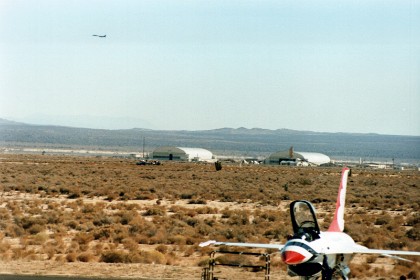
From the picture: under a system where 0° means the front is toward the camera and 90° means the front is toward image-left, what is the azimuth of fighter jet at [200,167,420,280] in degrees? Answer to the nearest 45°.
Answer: approximately 0°

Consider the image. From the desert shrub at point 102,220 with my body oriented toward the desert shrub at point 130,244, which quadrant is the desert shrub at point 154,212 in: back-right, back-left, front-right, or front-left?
back-left

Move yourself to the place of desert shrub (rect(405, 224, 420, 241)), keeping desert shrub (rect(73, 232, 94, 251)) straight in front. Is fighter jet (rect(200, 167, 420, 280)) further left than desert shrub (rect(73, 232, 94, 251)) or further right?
left

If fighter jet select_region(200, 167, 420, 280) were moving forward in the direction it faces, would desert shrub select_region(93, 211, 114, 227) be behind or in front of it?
behind

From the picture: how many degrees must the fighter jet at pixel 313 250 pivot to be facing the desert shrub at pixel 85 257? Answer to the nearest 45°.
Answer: approximately 135° to its right

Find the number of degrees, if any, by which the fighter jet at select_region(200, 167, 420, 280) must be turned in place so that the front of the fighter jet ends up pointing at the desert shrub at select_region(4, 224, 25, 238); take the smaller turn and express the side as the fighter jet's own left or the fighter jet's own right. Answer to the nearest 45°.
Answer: approximately 135° to the fighter jet's own right

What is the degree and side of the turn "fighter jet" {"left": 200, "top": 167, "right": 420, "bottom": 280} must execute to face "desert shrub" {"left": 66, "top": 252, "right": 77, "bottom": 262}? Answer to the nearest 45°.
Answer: approximately 135° to its right

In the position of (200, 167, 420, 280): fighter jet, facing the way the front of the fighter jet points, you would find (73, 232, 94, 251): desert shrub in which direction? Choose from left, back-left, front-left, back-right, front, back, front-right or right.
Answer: back-right

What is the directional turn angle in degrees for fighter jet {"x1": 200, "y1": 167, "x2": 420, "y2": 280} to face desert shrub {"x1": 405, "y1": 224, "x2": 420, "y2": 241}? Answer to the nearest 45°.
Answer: approximately 180°

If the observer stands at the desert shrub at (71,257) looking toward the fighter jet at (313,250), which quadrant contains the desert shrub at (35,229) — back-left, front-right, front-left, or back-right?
back-left
